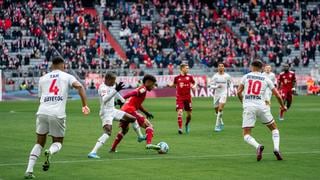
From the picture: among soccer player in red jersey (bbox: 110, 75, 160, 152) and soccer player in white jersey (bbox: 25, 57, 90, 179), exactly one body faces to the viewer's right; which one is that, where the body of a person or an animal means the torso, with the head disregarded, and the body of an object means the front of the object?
the soccer player in red jersey

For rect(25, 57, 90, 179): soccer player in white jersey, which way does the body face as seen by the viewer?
away from the camera

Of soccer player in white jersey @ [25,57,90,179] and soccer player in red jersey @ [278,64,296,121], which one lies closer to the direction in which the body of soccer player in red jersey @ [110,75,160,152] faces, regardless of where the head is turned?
the soccer player in red jersey

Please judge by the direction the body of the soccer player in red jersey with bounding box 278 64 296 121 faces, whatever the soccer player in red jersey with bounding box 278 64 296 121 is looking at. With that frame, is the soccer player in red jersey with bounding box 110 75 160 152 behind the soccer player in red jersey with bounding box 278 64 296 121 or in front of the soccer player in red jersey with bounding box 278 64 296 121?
in front

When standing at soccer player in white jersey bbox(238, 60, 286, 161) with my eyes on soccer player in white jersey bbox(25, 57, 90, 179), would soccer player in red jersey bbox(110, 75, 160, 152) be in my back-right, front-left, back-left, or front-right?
front-right

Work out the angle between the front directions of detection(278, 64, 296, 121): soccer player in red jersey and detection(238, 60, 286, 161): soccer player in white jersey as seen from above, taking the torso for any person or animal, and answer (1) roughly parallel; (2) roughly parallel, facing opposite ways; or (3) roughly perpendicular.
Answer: roughly parallel, facing opposite ways

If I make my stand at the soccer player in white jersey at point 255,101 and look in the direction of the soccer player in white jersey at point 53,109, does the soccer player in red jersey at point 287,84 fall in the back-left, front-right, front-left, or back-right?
back-right

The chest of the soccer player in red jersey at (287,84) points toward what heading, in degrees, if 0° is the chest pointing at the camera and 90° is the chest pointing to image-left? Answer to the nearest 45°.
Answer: approximately 0°

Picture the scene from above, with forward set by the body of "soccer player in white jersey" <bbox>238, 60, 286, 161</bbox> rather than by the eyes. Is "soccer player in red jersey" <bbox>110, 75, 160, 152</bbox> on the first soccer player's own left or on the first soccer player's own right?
on the first soccer player's own left

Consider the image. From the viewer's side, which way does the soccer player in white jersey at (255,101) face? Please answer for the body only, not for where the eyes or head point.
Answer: away from the camera

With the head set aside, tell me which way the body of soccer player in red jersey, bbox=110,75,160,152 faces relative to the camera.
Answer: to the viewer's right

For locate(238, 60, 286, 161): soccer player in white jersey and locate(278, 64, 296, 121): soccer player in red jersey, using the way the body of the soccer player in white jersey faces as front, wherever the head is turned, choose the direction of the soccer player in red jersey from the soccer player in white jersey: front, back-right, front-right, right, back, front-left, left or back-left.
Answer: front
